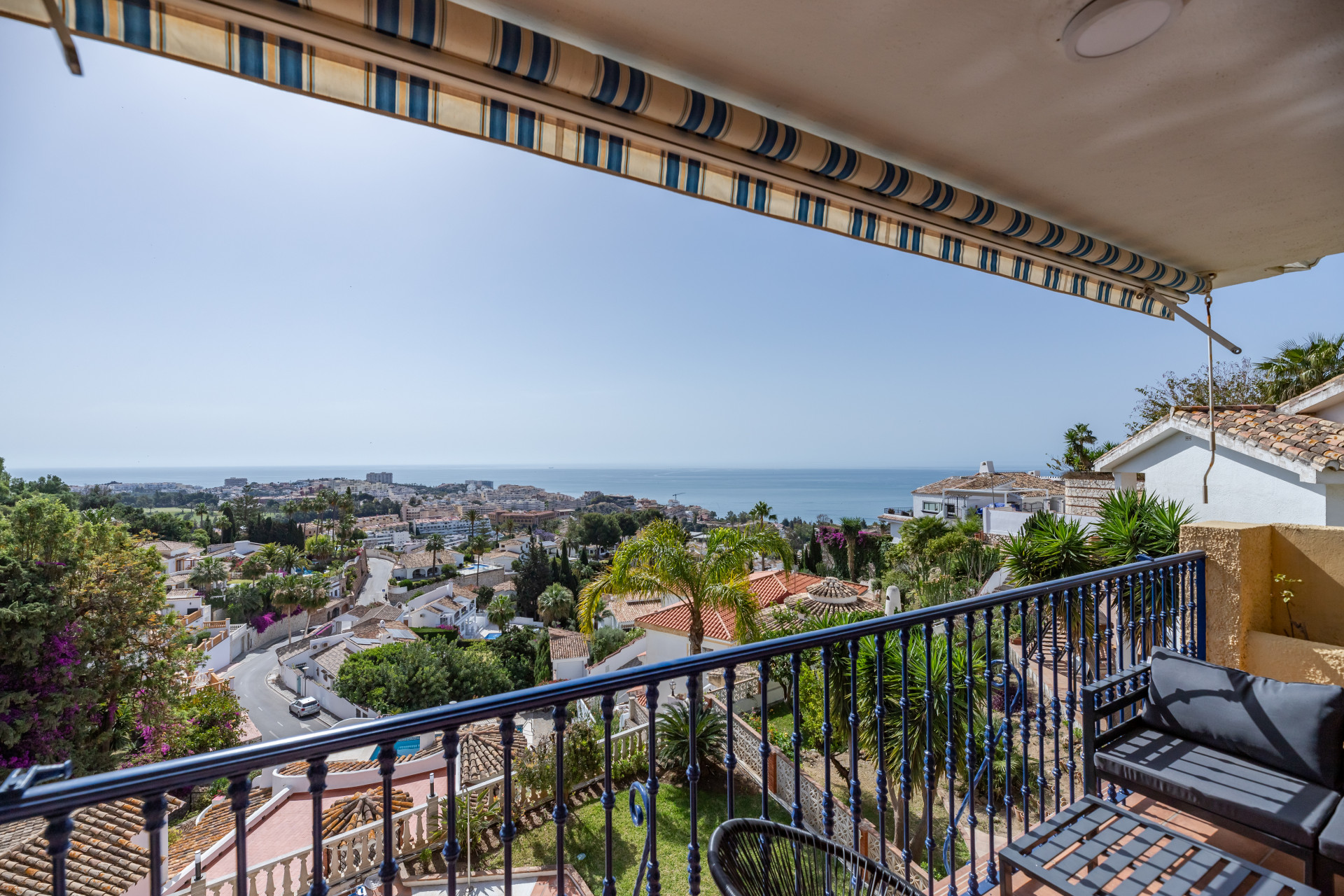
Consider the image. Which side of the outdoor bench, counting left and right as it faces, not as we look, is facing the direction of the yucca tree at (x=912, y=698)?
right

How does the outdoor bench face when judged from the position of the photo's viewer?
facing the viewer and to the left of the viewer

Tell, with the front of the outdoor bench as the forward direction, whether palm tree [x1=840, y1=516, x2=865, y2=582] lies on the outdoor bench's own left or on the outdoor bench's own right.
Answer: on the outdoor bench's own right

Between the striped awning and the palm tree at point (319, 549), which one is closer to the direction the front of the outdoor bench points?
the striped awning

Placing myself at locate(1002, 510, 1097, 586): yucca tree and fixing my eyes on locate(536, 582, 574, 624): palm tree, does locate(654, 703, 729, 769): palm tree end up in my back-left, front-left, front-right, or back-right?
front-left

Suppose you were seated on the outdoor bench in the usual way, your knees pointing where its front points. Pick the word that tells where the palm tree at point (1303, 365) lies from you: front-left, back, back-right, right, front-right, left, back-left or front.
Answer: back-right

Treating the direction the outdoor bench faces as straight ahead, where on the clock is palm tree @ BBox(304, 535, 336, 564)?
The palm tree is roughly at 2 o'clock from the outdoor bench.

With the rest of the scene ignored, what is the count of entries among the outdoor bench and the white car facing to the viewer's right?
0

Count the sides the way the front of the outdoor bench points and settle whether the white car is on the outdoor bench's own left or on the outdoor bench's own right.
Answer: on the outdoor bench's own right

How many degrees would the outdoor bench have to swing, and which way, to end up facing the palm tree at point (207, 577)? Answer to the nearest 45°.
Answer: approximately 45° to its right

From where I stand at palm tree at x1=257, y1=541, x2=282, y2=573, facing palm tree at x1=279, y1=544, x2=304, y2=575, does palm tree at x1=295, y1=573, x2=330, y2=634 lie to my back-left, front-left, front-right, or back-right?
front-right
